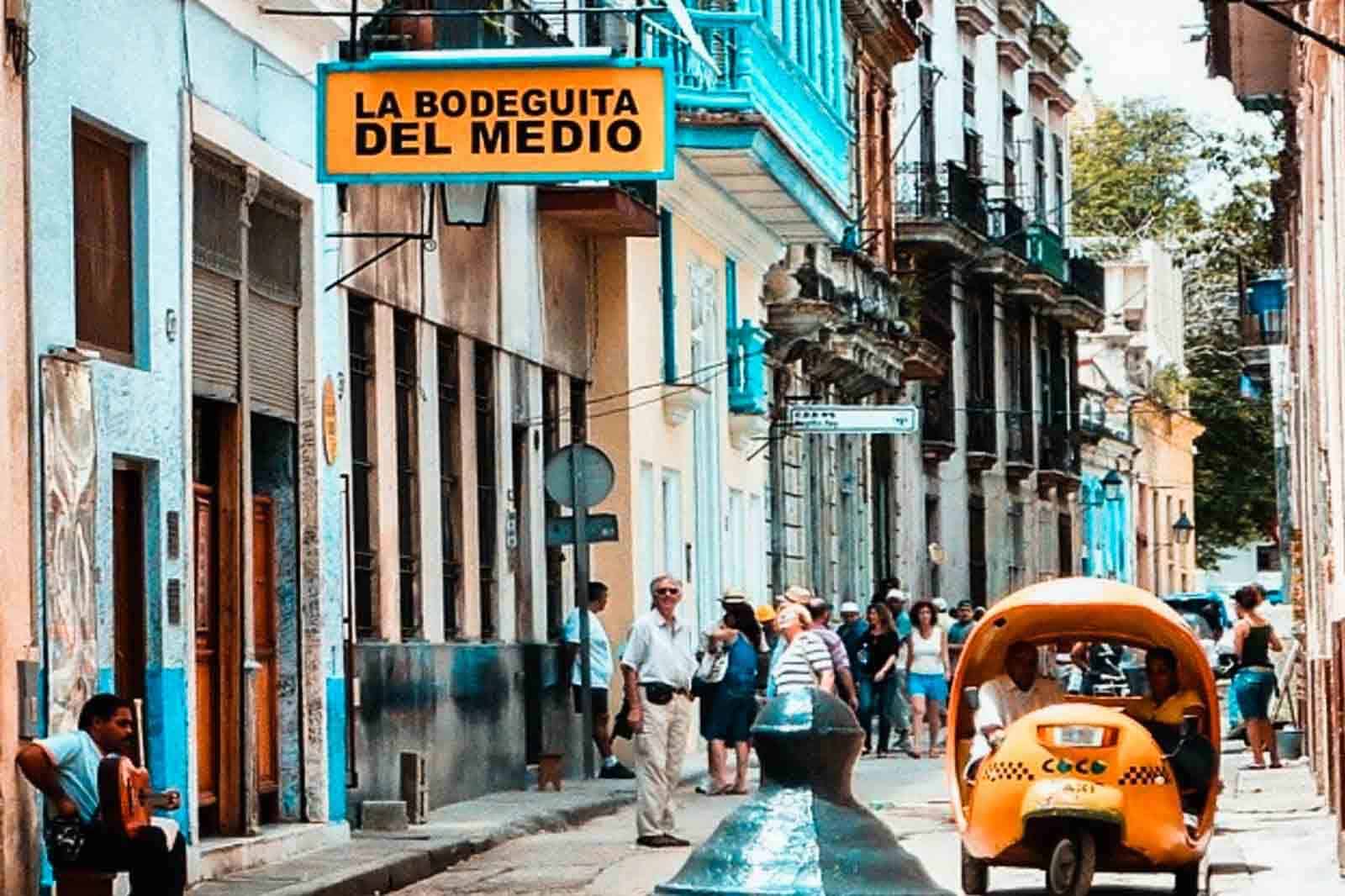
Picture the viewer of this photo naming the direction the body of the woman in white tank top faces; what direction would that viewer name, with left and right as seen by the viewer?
facing the viewer

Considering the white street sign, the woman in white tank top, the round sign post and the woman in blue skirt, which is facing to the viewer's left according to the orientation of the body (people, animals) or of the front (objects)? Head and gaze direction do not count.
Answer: the woman in blue skirt

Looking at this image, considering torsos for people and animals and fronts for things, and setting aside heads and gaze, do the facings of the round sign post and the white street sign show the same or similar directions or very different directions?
very different directions

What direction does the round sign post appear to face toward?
away from the camera

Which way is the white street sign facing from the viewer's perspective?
toward the camera

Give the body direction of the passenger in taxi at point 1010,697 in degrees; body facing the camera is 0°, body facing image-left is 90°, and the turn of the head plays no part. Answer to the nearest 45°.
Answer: approximately 0°

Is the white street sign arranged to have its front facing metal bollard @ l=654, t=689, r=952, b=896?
yes

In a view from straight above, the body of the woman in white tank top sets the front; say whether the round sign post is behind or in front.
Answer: in front

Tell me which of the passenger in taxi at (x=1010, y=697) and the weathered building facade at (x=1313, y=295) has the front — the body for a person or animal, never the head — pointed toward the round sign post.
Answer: the weathered building facade

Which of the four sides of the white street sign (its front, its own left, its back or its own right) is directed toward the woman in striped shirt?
front

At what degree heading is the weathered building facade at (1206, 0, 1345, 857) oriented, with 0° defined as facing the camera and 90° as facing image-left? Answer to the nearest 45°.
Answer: approximately 90°

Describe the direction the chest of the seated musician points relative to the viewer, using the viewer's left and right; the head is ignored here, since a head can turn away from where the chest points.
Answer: facing to the right of the viewer

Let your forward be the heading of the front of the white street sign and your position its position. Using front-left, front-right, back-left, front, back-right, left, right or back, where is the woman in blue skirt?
front

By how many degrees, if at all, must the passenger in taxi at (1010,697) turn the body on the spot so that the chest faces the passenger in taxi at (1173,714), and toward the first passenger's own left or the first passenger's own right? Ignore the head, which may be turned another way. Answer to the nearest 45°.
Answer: approximately 90° to the first passenger's own left

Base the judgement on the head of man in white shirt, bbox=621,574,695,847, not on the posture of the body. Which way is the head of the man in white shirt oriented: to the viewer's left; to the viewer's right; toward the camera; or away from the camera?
toward the camera
